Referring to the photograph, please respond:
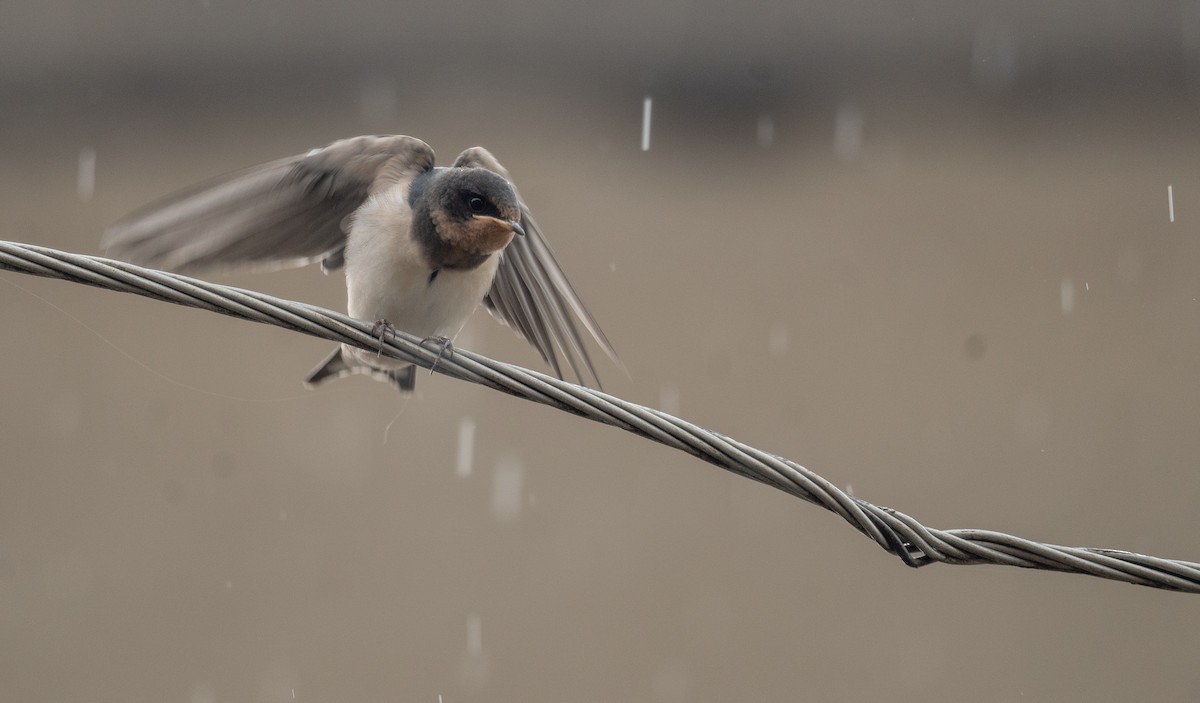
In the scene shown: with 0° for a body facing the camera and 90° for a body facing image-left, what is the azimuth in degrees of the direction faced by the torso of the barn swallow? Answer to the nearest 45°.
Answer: approximately 315°

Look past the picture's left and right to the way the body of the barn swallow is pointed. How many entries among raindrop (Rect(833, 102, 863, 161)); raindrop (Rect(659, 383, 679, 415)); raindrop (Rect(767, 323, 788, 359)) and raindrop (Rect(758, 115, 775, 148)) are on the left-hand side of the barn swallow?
4

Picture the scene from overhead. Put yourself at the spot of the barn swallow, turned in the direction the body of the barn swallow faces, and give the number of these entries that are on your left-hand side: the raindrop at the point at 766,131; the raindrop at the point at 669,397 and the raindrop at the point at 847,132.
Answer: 3

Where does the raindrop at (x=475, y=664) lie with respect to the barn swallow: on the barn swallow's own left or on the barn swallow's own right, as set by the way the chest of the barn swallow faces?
on the barn swallow's own left

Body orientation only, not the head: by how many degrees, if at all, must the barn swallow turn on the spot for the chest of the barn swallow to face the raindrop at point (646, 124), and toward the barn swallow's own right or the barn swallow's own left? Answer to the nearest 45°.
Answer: approximately 90° to the barn swallow's own left

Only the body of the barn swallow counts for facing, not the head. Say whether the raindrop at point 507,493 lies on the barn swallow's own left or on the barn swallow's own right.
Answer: on the barn swallow's own left

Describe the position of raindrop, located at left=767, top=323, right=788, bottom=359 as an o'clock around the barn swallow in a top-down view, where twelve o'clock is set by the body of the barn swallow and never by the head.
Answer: The raindrop is roughly at 9 o'clock from the barn swallow.

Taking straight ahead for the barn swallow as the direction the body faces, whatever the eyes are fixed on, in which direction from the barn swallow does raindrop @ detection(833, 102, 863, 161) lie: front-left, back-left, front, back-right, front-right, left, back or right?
left

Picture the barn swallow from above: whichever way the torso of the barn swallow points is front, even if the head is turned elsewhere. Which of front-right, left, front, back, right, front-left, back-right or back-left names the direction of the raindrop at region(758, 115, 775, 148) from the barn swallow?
left
